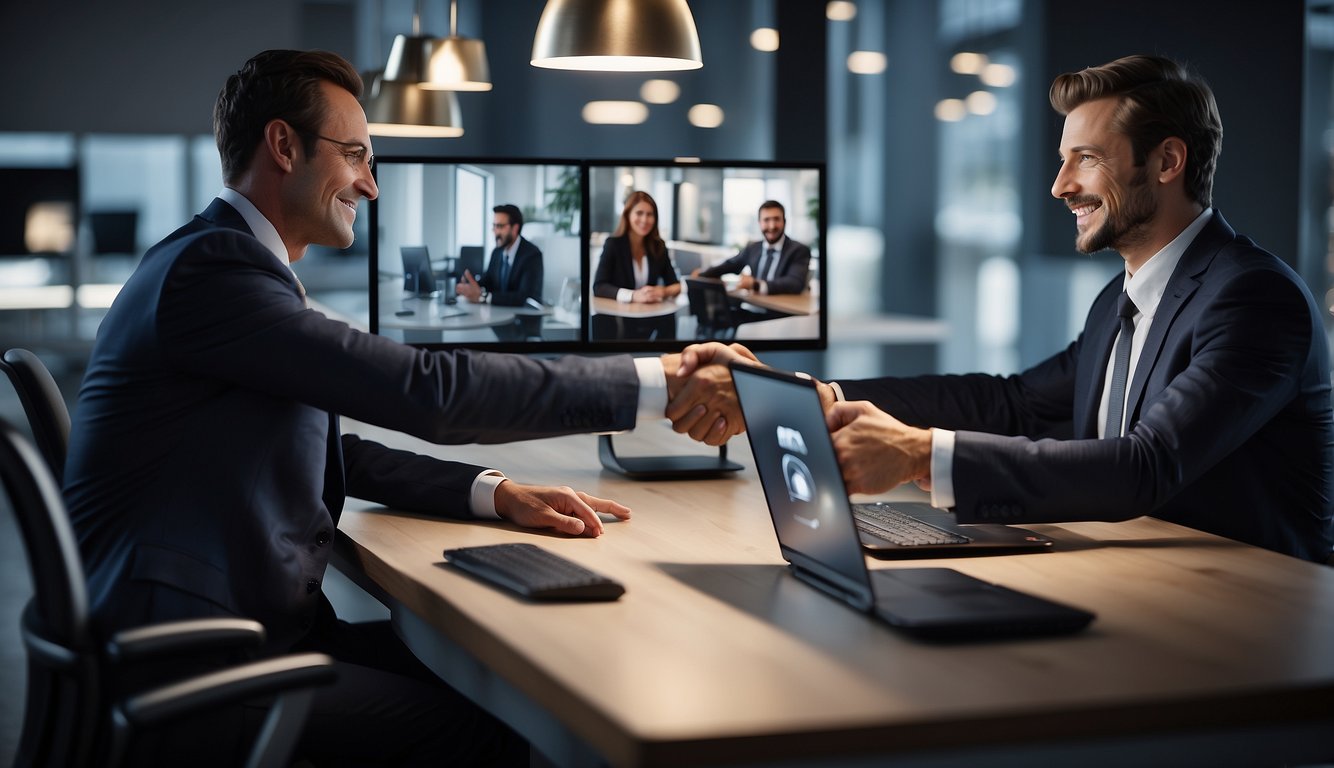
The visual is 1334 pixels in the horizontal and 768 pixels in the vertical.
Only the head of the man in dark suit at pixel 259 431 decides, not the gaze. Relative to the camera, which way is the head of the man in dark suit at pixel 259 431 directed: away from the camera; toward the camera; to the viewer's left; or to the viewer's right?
to the viewer's right

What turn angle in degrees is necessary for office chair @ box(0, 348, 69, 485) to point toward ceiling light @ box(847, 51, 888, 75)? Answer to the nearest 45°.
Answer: approximately 45° to its left

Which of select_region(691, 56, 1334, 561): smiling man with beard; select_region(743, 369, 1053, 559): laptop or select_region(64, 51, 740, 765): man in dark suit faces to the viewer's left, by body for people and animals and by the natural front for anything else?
the smiling man with beard

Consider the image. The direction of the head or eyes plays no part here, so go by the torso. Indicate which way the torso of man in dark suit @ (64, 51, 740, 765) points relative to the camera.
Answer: to the viewer's right

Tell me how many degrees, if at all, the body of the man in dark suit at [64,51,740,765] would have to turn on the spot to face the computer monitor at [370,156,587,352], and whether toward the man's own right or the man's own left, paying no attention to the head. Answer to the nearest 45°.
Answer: approximately 90° to the man's own left

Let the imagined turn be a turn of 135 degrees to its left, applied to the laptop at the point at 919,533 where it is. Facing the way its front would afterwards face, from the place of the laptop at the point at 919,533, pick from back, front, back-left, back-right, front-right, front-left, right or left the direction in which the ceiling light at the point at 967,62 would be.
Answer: front-right

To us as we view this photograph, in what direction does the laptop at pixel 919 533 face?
facing to the right of the viewer

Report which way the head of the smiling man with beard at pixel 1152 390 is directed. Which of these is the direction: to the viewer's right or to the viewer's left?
to the viewer's left

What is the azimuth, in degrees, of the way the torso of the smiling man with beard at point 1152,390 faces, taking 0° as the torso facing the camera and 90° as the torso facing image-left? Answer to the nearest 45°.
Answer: approximately 90°

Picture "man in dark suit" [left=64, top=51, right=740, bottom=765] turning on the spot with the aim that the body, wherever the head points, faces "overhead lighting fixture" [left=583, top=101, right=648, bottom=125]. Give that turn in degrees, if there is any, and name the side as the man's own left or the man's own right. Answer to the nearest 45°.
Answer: approximately 90° to the man's own left

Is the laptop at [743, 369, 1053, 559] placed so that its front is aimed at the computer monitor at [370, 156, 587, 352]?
no

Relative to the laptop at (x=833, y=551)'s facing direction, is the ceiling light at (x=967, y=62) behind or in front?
in front
